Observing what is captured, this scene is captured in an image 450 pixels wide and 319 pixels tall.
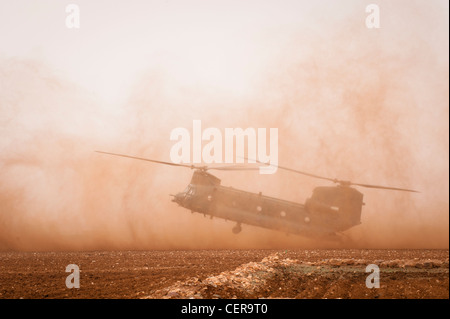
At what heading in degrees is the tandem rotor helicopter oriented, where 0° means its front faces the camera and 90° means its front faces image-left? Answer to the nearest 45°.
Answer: approximately 90°
